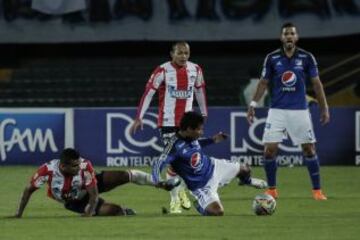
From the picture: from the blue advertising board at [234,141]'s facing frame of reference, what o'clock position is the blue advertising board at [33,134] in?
the blue advertising board at [33,134] is roughly at 3 o'clock from the blue advertising board at [234,141].

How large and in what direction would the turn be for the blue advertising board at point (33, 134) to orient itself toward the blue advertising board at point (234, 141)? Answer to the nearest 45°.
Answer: approximately 90° to its left

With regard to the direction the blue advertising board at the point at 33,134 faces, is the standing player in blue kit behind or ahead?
ahead

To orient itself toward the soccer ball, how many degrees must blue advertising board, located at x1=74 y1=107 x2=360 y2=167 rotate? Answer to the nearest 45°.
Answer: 0° — it already faces it

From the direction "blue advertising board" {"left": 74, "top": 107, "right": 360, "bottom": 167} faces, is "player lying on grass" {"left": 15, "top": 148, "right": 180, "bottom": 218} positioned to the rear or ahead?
ahead

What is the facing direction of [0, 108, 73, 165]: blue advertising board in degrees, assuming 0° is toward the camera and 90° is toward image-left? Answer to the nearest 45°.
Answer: approximately 0°

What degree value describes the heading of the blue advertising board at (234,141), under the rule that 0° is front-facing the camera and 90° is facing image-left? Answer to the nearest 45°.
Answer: approximately 0°

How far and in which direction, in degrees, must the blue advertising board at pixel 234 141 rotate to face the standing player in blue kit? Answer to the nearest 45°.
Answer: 0° — it already faces them

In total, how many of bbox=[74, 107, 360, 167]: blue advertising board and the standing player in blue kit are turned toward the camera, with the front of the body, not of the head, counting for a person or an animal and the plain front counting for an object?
2
